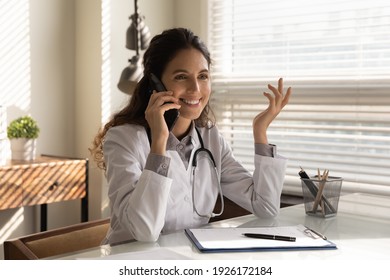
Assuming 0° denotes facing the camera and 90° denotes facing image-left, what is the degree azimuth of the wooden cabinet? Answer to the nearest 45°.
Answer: approximately 315°

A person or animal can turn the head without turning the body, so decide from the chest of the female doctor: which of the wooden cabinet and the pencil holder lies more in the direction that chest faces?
the pencil holder

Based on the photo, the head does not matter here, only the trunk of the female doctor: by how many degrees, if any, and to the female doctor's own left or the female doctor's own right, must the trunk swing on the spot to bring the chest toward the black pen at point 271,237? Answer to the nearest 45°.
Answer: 0° — they already face it

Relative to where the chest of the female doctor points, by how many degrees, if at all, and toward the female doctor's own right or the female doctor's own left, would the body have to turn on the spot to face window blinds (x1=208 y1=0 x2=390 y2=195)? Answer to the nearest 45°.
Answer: approximately 90° to the female doctor's own left

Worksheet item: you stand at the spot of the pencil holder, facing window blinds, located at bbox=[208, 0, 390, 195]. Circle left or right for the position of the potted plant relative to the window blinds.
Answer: left

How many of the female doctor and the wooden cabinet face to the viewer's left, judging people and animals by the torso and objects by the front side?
0

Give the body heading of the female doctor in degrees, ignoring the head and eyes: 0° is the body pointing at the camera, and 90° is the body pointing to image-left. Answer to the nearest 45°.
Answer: approximately 315°

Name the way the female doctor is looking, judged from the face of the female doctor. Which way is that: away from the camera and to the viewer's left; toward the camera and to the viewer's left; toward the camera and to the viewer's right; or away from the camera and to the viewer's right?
toward the camera and to the viewer's right

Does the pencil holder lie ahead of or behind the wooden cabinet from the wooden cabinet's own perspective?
ahead
